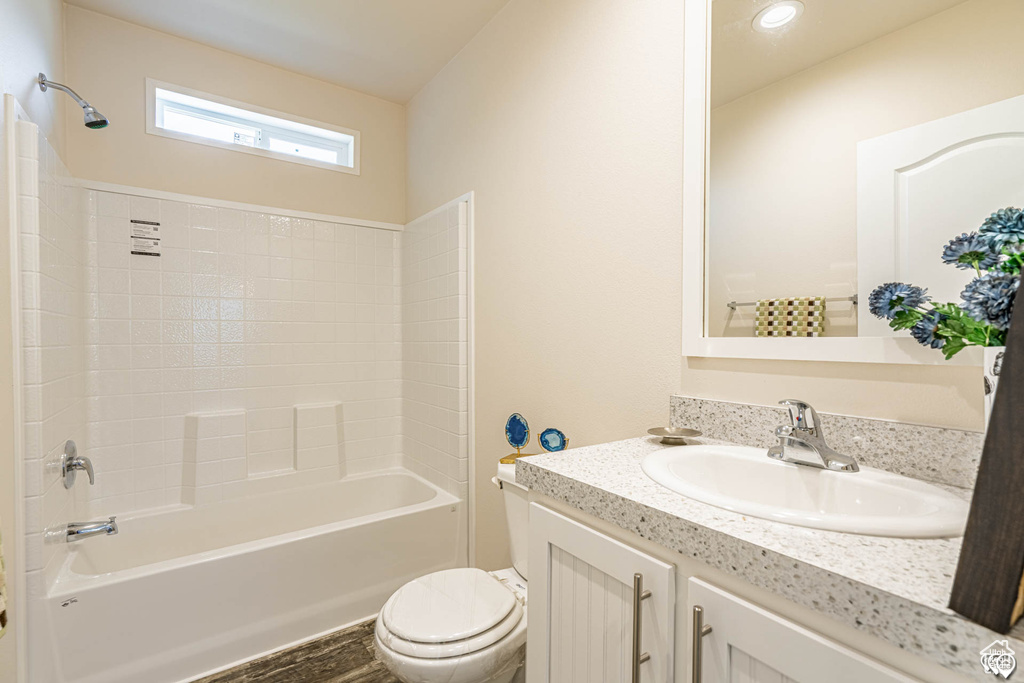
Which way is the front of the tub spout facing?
to the viewer's right

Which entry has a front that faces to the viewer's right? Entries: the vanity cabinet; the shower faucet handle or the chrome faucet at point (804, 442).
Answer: the shower faucet handle

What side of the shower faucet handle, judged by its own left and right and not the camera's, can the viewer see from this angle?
right

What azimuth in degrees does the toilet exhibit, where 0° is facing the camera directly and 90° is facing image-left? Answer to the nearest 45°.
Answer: approximately 45°

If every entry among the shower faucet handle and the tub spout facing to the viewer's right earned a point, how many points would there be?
2

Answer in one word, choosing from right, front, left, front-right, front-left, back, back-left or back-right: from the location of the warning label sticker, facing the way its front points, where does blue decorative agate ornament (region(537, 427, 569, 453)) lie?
front-left

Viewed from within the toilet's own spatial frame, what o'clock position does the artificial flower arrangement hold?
The artificial flower arrangement is roughly at 9 o'clock from the toilet.

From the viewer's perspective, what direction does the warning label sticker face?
toward the camera

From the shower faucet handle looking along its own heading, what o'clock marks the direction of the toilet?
The toilet is roughly at 2 o'clock from the shower faucet handle.

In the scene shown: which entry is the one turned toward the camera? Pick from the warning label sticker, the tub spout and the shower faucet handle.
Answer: the warning label sticker

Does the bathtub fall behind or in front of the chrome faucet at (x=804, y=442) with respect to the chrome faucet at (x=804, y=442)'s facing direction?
in front
